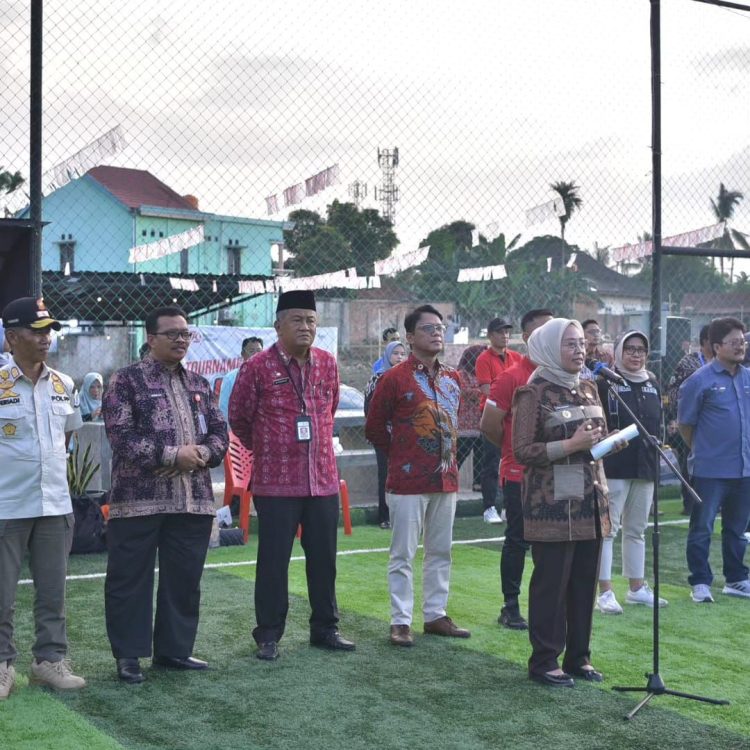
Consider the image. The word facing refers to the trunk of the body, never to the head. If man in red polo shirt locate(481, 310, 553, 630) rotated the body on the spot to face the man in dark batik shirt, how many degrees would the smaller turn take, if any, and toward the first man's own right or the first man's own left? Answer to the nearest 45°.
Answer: approximately 90° to the first man's own right

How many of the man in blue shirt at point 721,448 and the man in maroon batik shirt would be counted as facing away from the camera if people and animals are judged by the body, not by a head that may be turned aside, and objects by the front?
0

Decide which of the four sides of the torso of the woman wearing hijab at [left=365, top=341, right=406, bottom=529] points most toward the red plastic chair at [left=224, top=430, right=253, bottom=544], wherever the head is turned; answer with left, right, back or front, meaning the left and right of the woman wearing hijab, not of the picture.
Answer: right

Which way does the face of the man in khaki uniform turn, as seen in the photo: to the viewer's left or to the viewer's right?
to the viewer's right

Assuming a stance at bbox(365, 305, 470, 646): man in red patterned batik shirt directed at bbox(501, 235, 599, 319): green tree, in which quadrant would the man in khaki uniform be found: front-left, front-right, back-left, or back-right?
back-left
